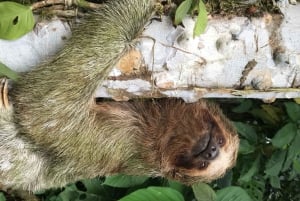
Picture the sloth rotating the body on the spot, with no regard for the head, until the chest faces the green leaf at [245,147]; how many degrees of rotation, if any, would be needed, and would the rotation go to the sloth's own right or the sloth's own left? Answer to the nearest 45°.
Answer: approximately 45° to the sloth's own left

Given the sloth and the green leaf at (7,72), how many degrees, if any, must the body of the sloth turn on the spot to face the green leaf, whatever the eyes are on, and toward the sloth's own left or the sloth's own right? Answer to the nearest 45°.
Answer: approximately 135° to the sloth's own right

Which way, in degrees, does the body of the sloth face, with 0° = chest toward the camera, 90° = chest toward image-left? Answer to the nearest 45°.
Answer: approximately 270°

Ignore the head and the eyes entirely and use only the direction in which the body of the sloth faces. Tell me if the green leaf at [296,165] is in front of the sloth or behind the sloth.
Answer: in front

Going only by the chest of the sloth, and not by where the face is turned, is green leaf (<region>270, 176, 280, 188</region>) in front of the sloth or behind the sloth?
in front
